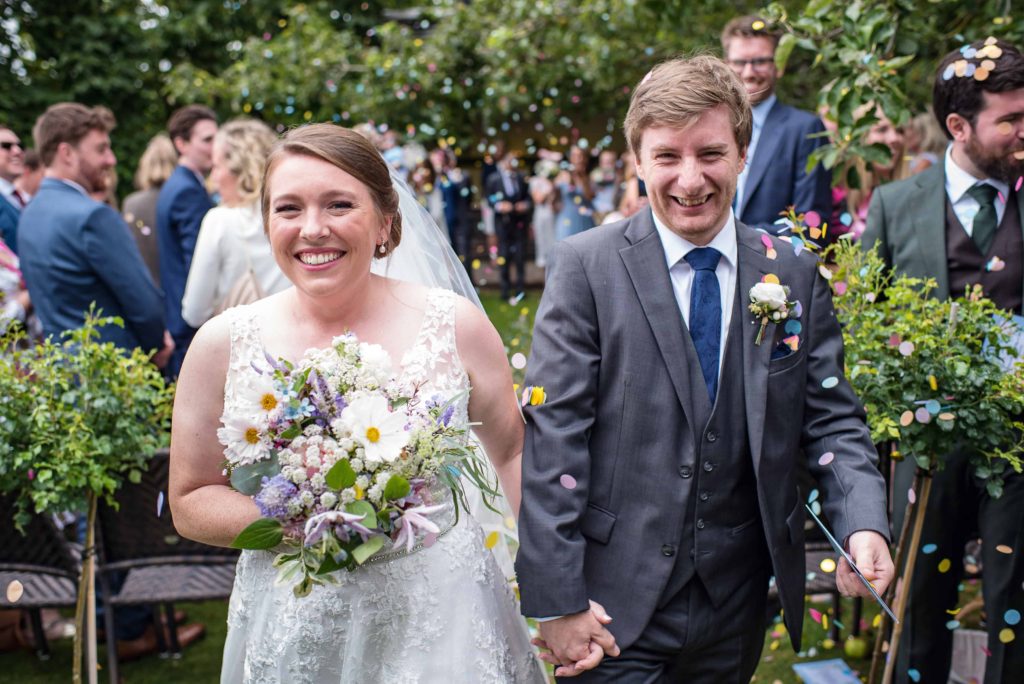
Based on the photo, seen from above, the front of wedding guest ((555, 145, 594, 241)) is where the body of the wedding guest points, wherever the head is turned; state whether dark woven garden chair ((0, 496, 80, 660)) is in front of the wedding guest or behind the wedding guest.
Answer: in front

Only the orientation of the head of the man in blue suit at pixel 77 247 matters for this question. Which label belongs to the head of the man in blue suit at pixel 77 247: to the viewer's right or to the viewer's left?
to the viewer's right

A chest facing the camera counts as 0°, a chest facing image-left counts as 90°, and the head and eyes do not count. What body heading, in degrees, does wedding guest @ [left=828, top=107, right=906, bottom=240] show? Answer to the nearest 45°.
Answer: approximately 45°

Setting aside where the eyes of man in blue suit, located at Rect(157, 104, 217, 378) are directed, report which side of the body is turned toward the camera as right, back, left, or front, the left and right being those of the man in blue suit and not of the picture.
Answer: right

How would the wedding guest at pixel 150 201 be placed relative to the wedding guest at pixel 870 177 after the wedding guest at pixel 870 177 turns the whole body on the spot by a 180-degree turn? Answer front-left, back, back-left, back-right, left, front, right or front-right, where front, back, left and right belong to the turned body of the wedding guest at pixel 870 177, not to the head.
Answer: back-left

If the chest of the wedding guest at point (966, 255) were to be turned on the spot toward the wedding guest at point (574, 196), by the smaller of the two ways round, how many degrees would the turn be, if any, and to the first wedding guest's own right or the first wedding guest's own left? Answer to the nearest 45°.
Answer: approximately 180°

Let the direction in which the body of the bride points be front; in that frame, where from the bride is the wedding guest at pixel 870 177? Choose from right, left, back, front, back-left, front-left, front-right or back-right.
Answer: back-left

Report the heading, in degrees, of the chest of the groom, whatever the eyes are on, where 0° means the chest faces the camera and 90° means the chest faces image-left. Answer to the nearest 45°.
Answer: approximately 0°

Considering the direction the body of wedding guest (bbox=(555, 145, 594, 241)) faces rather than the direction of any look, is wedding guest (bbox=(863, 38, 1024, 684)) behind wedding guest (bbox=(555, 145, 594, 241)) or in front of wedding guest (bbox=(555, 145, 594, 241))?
in front
